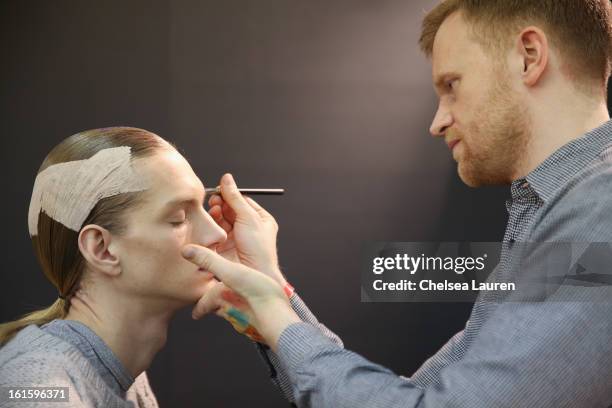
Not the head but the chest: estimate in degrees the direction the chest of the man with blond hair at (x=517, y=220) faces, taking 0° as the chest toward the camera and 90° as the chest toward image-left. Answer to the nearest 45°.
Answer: approximately 90°

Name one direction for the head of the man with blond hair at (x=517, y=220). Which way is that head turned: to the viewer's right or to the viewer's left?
to the viewer's left
